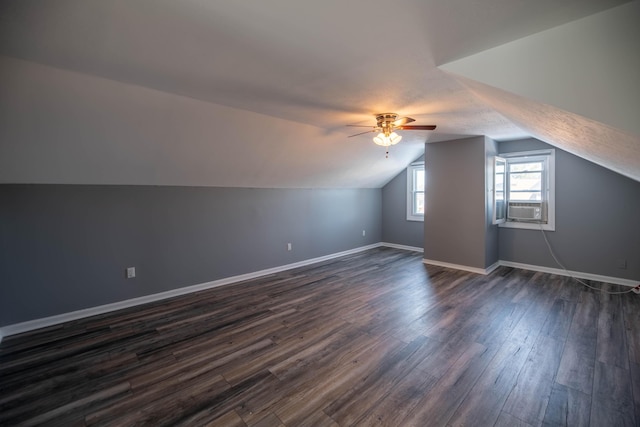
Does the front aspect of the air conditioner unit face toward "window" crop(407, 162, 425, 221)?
no

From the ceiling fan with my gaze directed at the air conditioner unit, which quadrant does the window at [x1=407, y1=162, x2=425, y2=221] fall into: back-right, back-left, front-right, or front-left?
front-left

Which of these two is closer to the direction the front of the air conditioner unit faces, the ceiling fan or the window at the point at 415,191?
the ceiling fan

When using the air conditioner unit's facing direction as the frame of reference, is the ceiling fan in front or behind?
in front
